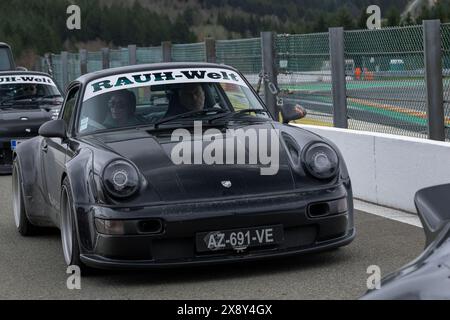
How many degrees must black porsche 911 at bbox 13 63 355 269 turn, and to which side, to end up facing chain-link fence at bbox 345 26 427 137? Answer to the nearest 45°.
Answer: approximately 90° to its left

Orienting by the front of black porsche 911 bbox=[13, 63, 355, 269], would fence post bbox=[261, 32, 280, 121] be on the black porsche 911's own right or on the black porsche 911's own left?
on the black porsche 911's own left

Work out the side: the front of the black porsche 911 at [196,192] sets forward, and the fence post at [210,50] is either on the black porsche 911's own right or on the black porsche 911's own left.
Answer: on the black porsche 911's own left

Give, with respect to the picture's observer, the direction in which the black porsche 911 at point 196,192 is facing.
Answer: facing the viewer and to the right of the viewer

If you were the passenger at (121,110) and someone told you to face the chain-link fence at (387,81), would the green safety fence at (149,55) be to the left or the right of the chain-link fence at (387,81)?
left

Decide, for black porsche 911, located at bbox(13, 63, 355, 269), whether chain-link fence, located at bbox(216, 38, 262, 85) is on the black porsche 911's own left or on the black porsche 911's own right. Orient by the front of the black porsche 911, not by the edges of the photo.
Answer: on the black porsche 911's own left

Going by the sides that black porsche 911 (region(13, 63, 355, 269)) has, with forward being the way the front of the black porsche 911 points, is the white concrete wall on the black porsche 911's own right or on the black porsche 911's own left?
on the black porsche 911's own left

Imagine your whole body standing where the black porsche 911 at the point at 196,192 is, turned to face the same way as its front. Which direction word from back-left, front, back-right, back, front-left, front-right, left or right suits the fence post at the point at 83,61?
back-left

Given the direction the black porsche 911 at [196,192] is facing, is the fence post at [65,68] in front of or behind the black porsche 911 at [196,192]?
behind

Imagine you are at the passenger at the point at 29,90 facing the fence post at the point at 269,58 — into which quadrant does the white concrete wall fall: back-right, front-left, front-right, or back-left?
front-right

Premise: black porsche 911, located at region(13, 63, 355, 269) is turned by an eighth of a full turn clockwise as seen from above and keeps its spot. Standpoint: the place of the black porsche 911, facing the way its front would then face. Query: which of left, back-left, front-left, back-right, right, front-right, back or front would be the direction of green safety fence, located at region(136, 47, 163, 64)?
back

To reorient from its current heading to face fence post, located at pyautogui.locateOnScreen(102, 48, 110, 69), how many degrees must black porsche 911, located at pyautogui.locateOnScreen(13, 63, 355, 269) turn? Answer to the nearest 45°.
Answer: approximately 135° to its left

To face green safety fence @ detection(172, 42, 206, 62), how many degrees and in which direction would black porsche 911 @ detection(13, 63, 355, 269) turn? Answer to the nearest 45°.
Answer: approximately 135° to its left
